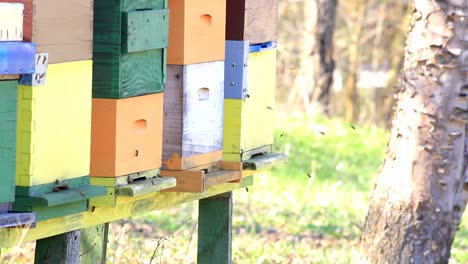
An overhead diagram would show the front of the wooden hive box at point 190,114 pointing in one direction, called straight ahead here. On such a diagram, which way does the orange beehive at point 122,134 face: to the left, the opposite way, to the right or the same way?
the same way

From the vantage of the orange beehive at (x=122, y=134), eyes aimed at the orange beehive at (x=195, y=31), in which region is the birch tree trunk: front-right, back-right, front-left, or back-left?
front-right

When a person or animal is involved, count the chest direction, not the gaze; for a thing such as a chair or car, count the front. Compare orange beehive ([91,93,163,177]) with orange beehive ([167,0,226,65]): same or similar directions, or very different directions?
same or similar directions

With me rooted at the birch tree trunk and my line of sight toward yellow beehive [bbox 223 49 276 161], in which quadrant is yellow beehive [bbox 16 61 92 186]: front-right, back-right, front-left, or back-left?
front-left

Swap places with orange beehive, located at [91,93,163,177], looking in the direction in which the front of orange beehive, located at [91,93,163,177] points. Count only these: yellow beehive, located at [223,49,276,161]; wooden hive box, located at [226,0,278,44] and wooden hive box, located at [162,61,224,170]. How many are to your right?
0

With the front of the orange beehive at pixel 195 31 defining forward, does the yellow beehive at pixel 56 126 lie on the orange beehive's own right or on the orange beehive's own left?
on the orange beehive's own right

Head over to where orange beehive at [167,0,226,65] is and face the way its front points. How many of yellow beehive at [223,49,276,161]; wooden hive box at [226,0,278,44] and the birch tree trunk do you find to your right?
0

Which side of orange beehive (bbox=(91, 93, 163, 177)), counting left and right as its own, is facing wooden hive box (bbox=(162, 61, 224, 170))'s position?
left

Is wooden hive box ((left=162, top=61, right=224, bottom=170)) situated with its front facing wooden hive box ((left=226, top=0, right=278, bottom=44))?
no

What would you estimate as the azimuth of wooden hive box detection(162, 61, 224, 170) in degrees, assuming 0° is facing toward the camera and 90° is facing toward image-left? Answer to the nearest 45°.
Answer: approximately 315°

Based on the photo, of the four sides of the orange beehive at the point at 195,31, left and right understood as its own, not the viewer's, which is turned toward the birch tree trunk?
left

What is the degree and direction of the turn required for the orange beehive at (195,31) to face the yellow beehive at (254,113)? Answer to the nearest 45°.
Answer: approximately 90° to its left

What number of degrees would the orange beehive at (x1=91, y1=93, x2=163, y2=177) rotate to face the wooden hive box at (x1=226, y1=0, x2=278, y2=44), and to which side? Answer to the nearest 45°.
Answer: approximately 90° to its left

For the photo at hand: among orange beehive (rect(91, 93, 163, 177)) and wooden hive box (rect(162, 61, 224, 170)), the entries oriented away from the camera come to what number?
0

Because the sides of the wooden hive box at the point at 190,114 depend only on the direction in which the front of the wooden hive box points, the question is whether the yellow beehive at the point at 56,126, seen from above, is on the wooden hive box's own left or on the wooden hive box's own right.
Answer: on the wooden hive box's own right

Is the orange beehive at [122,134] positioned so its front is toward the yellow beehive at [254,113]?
no

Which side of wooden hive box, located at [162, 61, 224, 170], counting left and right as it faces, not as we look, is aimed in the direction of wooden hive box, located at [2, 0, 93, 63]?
right
